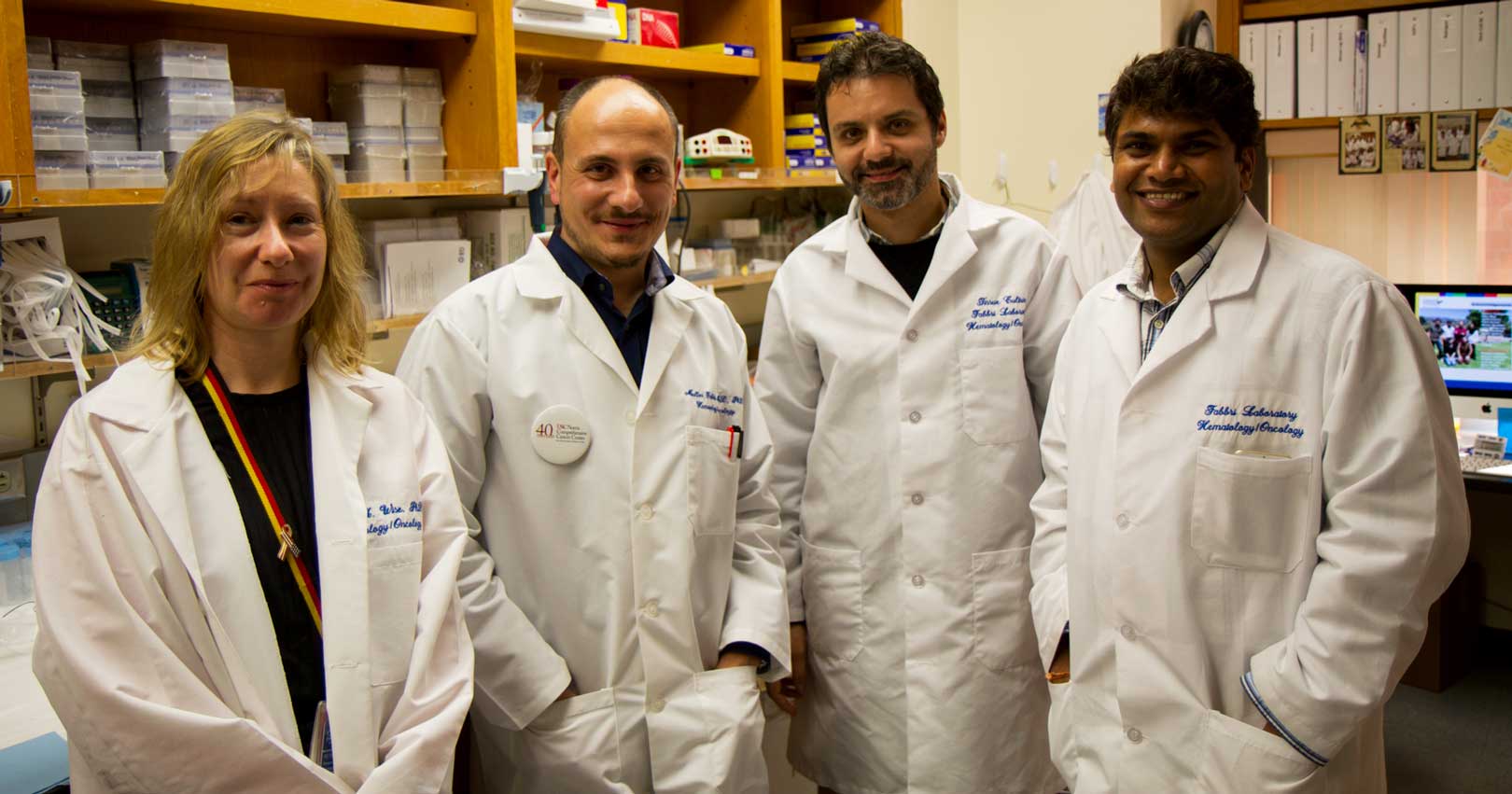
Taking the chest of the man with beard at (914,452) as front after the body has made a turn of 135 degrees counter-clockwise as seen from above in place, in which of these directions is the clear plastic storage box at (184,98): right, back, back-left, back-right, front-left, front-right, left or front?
back-left

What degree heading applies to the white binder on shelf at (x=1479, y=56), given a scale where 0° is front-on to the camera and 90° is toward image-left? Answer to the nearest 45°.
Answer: approximately 0°

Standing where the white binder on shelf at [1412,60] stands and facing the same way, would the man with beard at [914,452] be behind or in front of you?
in front

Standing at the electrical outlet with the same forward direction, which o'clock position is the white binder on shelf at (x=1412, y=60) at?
The white binder on shelf is roughly at 9 o'clock from the electrical outlet.
